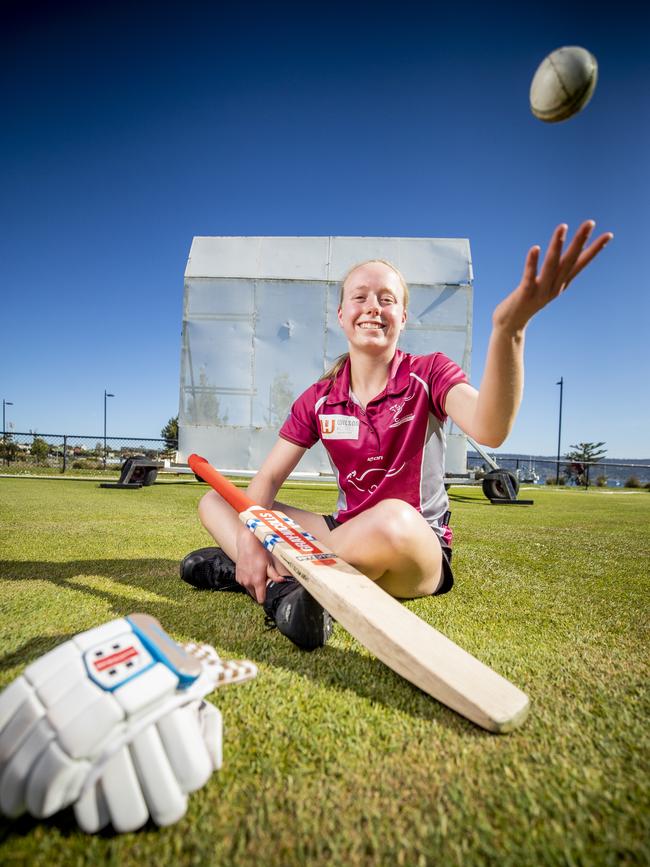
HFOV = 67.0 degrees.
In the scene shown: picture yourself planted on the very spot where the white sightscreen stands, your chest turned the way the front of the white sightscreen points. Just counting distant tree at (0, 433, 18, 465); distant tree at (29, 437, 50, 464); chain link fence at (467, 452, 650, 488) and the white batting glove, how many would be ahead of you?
1

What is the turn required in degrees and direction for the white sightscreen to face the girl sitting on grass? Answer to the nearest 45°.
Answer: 0° — it already faces them

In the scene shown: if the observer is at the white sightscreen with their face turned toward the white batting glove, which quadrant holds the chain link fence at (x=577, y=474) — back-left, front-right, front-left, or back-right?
back-left

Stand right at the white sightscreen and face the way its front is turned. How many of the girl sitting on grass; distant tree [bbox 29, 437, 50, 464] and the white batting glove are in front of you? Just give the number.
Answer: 2

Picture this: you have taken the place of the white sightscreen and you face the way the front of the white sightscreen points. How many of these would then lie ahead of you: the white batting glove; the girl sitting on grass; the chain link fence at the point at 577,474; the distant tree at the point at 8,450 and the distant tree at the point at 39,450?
2

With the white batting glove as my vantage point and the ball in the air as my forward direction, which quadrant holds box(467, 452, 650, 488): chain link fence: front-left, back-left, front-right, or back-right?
front-left

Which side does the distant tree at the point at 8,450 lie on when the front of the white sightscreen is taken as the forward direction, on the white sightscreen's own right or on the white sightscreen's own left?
on the white sightscreen's own right

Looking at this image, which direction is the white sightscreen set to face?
toward the camera

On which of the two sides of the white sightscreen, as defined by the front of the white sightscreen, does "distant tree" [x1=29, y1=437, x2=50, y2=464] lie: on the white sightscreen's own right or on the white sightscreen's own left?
on the white sightscreen's own right

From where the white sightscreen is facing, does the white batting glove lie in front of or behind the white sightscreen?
in front

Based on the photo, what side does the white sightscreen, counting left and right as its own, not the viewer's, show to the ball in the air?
front

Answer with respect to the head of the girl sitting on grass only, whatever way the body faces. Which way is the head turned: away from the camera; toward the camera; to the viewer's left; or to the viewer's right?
toward the camera
